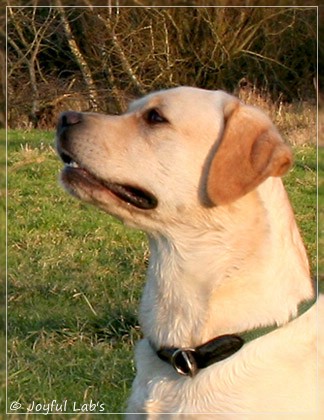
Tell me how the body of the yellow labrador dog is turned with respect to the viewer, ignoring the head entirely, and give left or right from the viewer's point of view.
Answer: facing to the left of the viewer
